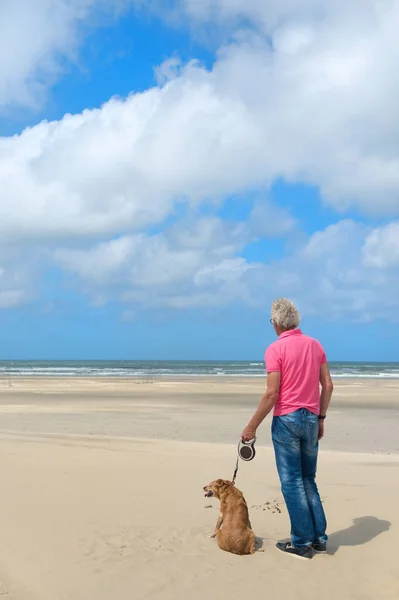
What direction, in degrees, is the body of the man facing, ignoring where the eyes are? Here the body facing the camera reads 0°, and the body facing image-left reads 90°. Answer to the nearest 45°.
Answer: approximately 135°

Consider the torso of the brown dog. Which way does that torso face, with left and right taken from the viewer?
facing away from the viewer and to the left of the viewer

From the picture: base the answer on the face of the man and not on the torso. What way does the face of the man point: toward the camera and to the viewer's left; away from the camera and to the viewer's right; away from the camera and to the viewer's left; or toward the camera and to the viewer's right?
away from the camera and to the viewer's left

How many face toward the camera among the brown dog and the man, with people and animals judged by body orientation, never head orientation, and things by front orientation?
0
